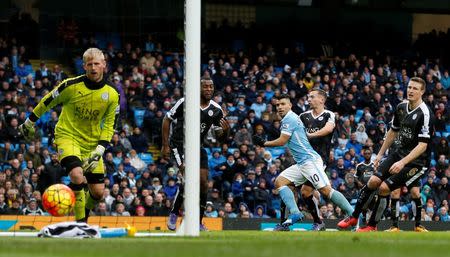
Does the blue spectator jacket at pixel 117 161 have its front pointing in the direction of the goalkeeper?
yes

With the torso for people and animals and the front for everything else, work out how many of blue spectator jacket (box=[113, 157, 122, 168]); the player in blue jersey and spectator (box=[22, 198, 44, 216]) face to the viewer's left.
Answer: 1

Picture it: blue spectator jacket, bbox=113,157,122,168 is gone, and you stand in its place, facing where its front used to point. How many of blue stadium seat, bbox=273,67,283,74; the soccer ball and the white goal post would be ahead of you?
2

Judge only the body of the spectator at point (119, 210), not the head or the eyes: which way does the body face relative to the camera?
toward the camera

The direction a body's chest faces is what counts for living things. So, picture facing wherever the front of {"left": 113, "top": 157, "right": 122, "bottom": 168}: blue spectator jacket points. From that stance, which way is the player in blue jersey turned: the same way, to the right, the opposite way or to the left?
to the right

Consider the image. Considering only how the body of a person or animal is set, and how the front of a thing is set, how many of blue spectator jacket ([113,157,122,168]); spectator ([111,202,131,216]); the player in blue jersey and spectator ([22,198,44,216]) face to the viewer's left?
1

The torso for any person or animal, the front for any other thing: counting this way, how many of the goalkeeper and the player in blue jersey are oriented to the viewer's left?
1

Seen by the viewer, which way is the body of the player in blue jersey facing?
to the viewer's left

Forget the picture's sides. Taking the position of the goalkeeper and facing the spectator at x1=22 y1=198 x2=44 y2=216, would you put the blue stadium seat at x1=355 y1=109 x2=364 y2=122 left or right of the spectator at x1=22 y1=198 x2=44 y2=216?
right

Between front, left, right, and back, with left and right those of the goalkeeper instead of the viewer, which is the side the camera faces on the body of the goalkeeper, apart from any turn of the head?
front

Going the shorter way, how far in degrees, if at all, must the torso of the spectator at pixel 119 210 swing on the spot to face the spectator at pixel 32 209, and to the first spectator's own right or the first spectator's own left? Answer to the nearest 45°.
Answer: approximately 90° to the first spectator's own right
